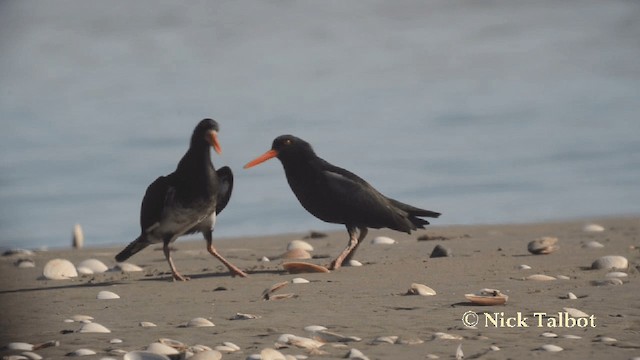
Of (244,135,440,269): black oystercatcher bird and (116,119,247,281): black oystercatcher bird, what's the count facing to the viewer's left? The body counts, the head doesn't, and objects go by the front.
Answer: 1

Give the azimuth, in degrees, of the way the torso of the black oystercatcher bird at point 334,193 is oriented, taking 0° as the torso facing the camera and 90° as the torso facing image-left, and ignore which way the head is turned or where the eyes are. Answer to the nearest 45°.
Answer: approximately 90°

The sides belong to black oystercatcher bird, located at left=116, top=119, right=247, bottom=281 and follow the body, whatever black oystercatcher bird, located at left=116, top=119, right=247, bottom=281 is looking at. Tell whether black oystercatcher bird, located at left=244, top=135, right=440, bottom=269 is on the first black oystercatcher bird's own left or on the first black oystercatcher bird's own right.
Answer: on the first black oystercatcher bird's own left

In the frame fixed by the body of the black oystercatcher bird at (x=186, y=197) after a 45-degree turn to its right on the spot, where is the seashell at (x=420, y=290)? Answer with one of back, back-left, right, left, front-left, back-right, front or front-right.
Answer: front-left

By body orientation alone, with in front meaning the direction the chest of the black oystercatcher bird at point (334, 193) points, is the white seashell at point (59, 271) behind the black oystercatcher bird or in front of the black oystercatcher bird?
in front

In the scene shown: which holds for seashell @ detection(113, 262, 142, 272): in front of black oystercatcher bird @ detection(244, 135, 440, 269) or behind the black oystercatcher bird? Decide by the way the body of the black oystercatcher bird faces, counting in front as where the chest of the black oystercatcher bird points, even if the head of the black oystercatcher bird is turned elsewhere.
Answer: in front

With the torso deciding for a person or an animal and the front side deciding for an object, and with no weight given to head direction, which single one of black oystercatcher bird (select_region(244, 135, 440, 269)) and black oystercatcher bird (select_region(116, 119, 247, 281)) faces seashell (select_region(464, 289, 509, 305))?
black oystercatcher bird (select_region(116, 119, 247, 281))

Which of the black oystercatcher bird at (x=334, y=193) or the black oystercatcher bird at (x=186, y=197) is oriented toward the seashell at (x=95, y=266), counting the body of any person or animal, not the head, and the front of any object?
the black oystercatcher bird at (x=334, y=193)

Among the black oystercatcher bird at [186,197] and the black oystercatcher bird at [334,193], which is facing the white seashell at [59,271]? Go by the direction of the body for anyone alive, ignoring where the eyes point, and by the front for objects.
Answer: the black oystercatcher bird at [334,193]

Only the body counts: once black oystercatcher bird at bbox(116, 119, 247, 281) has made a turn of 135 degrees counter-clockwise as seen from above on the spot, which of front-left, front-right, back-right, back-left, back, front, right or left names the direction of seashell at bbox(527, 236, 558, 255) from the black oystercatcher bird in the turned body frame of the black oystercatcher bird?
right

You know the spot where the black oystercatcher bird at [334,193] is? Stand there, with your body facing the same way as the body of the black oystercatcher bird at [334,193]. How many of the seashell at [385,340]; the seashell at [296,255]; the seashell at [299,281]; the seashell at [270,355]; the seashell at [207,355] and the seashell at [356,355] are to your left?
5

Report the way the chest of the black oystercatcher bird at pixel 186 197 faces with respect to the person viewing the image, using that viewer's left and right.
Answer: facing the viewer and to the right of the viewer

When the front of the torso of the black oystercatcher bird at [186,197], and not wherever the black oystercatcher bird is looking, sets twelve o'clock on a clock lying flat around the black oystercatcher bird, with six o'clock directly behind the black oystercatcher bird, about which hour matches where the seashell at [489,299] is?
The seashell is roughly at 12 o'clock from the black oystercatcher bird.
